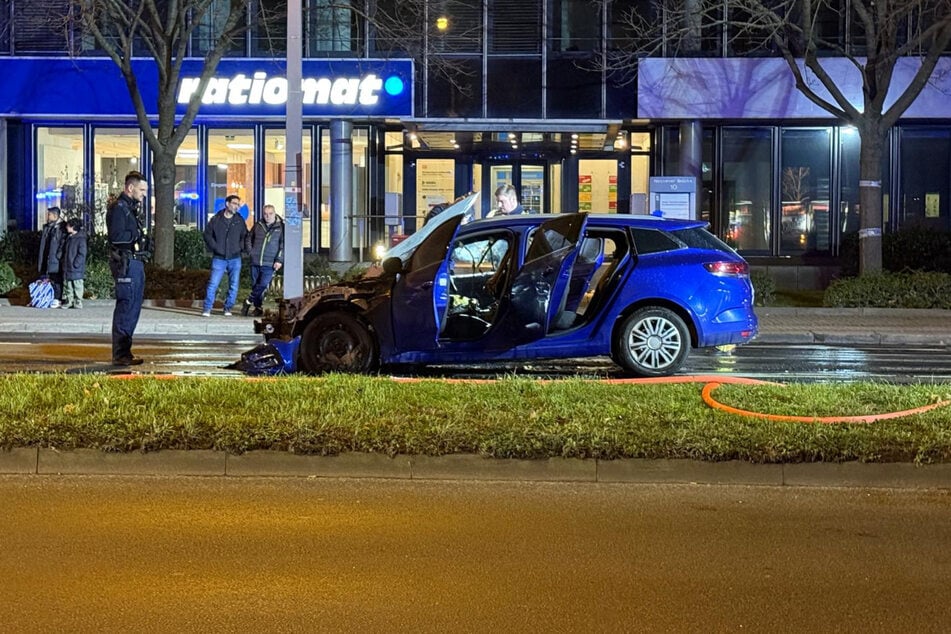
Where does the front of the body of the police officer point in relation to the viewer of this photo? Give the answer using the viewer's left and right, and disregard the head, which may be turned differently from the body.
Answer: facing to the right of the viewer

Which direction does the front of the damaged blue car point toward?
to the viewer's left

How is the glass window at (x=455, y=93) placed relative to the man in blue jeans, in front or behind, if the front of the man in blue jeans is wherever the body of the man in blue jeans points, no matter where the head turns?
behind

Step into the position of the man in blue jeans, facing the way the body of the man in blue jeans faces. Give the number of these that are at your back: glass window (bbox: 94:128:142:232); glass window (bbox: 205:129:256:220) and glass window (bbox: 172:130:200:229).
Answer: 3

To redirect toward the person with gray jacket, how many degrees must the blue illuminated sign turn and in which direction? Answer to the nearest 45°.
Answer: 0° — it already faces them

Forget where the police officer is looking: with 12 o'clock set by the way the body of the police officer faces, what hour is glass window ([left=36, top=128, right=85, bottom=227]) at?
The glass window is roughly at 9 o'clock from the police officer.

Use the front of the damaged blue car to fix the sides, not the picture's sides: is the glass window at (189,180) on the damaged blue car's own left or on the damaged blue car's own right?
on the damaged blue car's own right

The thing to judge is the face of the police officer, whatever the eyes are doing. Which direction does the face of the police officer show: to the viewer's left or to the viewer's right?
to the viewer's right

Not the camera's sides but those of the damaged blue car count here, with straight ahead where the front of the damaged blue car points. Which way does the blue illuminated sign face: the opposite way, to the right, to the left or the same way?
to the left
